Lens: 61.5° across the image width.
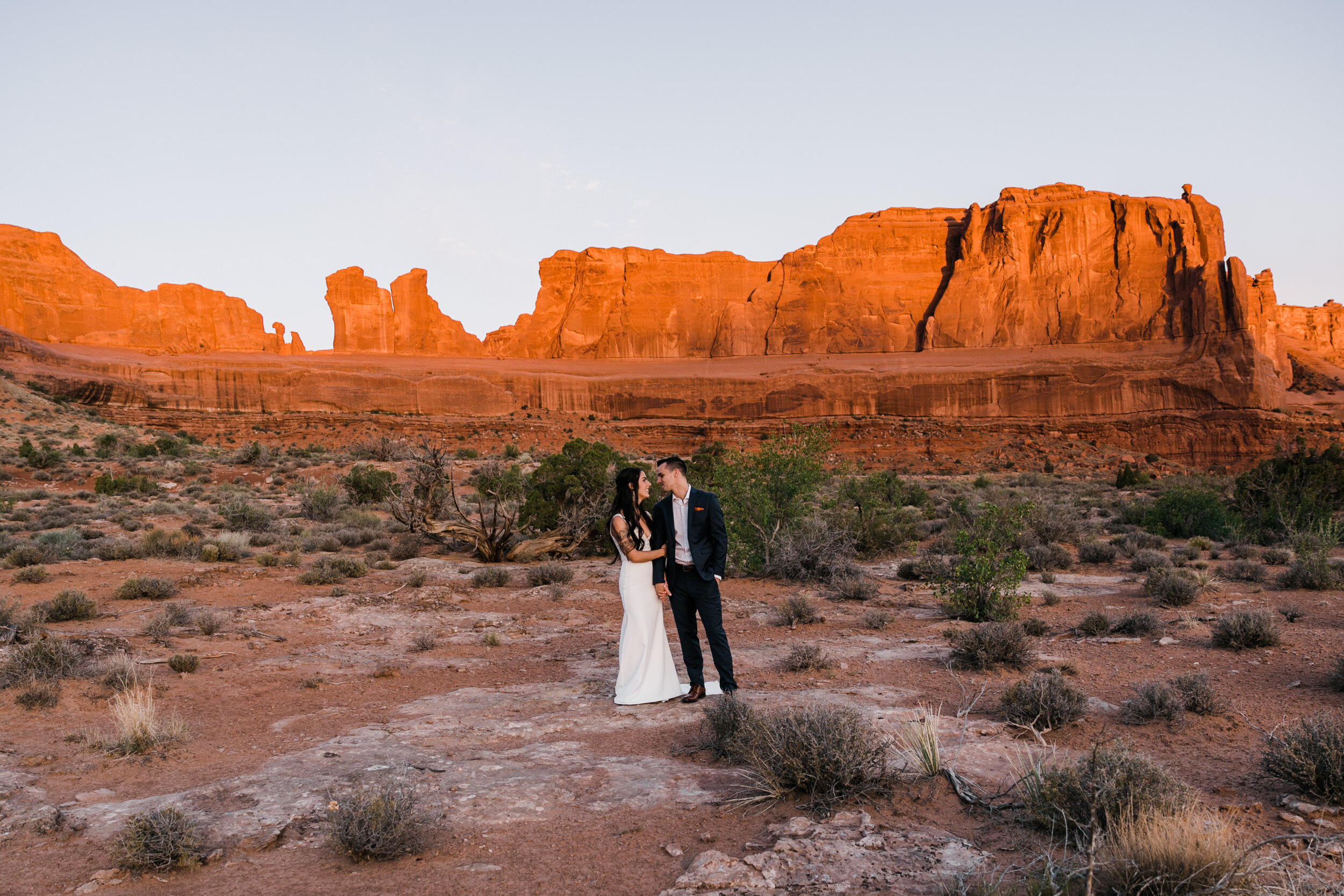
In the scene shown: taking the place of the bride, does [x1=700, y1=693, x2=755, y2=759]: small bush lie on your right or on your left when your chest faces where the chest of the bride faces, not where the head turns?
on your right

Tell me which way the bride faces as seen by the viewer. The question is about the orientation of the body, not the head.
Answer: to the viewer's right

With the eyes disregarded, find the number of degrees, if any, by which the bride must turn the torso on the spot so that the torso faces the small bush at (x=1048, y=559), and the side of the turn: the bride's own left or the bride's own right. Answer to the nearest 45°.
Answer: approximately 45° to the bride's own left

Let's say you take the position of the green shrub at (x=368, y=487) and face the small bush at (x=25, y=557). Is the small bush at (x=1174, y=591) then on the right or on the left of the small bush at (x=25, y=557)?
left

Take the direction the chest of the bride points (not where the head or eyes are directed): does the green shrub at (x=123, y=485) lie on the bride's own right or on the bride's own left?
on the bride's own left

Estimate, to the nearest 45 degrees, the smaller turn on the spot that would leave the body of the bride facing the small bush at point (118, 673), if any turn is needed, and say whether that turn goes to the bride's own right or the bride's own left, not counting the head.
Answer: approximately 180°

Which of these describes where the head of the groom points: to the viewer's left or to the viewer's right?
to the viewer's left

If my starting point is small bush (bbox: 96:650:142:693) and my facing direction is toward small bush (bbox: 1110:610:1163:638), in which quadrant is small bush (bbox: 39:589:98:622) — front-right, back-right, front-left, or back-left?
back-left

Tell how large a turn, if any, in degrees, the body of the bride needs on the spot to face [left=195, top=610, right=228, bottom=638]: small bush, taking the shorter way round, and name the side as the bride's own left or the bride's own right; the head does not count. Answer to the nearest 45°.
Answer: approximately 135° to the bride's own left

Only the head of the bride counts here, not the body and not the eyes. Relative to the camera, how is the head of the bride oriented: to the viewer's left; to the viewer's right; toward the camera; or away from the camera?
to the viewer's right
